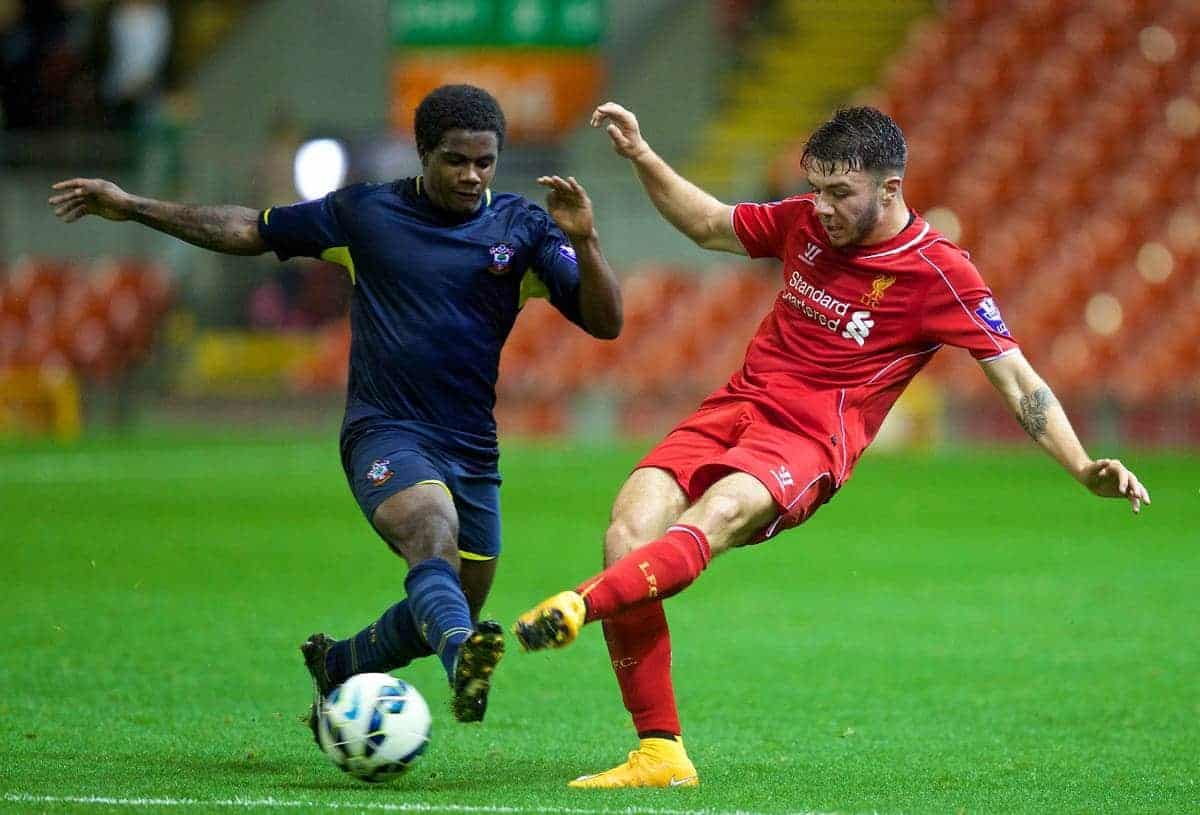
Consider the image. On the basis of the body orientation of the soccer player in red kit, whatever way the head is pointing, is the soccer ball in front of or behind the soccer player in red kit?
in front

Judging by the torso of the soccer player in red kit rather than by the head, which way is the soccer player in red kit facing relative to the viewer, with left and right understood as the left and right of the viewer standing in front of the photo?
facing the viewer and to the left of the viewer

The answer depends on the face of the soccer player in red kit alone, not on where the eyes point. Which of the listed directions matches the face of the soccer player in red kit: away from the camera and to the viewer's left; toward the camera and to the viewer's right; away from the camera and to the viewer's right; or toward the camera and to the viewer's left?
toward the camera and to the viewer's left

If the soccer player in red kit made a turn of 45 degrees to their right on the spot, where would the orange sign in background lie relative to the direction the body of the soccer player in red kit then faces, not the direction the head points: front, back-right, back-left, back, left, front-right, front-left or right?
right

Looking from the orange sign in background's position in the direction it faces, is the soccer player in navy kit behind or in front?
in front

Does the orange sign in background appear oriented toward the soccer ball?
yes
